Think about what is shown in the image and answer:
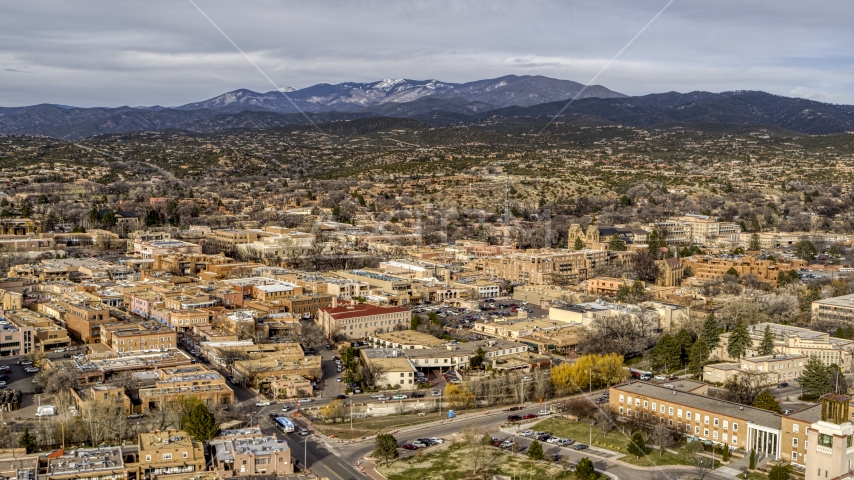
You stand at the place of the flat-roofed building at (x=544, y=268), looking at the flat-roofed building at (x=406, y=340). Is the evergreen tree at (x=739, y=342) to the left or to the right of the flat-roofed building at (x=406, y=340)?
left

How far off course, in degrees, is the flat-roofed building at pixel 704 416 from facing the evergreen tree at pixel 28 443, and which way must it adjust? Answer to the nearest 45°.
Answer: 0° — it already faces it

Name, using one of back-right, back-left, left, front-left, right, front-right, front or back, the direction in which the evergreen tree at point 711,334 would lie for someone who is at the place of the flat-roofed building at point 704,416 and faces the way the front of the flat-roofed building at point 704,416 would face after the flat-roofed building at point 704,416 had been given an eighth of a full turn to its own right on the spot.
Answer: right

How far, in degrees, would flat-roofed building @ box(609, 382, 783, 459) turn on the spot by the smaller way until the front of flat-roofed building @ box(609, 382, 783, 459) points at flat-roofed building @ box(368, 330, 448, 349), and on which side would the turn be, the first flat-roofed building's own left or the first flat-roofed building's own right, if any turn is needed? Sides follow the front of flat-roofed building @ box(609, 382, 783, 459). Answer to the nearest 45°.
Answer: approximately 90° to the first flat-roofed building's own right

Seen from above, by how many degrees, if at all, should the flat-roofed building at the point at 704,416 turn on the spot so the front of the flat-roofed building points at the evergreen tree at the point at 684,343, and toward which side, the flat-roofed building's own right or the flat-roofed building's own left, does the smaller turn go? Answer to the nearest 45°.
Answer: approximately 135° to the flat-roofed building's own right

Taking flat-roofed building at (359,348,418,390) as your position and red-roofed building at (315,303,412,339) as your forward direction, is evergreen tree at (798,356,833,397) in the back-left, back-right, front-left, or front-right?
back-right

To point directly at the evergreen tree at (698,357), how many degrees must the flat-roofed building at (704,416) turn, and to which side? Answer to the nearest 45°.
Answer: approximately 135° to its right

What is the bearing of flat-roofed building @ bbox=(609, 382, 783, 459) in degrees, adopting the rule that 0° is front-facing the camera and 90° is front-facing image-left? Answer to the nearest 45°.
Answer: approximately 45°

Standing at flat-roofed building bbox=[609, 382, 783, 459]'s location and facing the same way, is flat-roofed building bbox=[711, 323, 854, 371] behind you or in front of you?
behind

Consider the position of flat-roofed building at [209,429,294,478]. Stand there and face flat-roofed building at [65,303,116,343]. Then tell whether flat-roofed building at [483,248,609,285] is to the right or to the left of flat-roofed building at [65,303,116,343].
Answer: right

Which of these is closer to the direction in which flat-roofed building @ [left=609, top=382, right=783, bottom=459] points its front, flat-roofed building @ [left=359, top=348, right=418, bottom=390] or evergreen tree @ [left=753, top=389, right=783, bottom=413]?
the flat-roofed building
